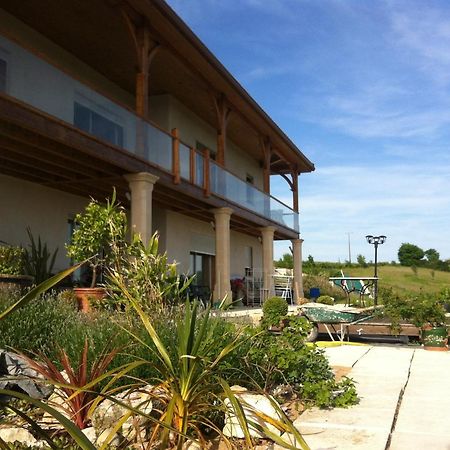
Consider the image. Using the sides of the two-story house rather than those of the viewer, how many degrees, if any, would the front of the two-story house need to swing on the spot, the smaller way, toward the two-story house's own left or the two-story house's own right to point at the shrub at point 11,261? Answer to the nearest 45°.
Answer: approximately 90° to the two-story house's own right

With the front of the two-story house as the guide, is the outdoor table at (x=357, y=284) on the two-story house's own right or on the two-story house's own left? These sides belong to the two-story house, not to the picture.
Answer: on the two-story house's own left

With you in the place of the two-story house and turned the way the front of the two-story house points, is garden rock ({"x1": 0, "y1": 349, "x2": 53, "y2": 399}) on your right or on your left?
on your right

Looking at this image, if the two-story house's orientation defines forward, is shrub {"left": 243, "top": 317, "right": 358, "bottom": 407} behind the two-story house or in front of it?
in front

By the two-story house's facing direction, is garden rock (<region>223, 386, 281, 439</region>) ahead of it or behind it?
ahead

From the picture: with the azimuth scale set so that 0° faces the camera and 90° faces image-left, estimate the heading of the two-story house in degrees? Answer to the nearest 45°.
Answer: approximately 315°

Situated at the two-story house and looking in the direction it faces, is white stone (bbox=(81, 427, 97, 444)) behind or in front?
in front

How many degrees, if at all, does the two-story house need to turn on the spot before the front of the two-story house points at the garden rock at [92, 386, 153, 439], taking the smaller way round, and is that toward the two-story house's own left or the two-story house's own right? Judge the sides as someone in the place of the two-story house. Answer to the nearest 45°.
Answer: approximately 45° to the two-story house's own right

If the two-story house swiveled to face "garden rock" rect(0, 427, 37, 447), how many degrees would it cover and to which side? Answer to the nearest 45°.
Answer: approximately 45° to its right
